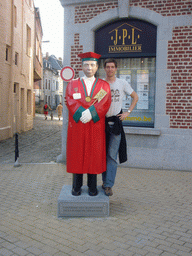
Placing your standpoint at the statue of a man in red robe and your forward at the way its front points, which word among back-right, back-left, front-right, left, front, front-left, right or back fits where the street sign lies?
back

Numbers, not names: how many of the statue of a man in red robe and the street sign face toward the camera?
2

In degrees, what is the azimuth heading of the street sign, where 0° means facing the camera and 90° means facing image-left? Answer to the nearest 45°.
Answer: approximately 0°

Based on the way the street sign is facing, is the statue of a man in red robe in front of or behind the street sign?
in front

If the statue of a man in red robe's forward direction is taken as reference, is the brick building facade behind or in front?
behind

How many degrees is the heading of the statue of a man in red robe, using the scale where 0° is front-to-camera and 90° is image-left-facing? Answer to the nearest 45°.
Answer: approximately 0°
